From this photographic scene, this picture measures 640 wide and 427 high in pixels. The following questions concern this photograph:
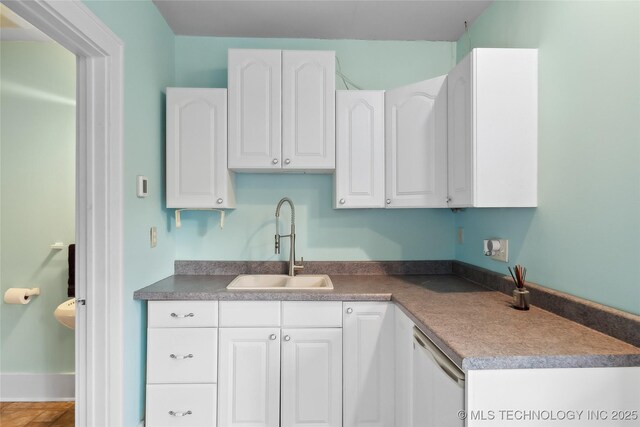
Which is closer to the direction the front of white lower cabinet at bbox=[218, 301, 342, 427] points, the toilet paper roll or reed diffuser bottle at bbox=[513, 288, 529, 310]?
the reed diffuser bottle

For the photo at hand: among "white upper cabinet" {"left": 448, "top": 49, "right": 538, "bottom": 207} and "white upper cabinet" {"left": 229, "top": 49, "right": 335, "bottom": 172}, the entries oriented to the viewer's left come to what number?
1

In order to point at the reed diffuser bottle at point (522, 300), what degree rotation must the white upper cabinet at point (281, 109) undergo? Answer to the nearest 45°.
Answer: approximately 45° to its left

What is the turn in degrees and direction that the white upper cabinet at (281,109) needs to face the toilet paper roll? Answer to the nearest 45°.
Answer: approximately 90° to its right

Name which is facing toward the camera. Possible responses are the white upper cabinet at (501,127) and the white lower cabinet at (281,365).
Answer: the white lower cabinet

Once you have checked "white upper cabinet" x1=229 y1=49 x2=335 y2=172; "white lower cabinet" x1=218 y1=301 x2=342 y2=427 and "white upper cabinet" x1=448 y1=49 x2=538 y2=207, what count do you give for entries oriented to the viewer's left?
1

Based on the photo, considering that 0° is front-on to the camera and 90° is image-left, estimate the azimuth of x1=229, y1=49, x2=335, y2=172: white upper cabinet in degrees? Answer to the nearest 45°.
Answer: approximately 0°

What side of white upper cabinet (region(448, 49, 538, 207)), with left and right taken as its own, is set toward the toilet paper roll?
front

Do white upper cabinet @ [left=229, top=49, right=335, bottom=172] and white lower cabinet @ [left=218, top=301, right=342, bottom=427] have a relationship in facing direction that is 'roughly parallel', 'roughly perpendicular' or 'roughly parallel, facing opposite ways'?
roughly parallel

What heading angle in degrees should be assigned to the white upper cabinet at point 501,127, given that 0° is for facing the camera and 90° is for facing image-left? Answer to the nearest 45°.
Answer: approximately 90°
